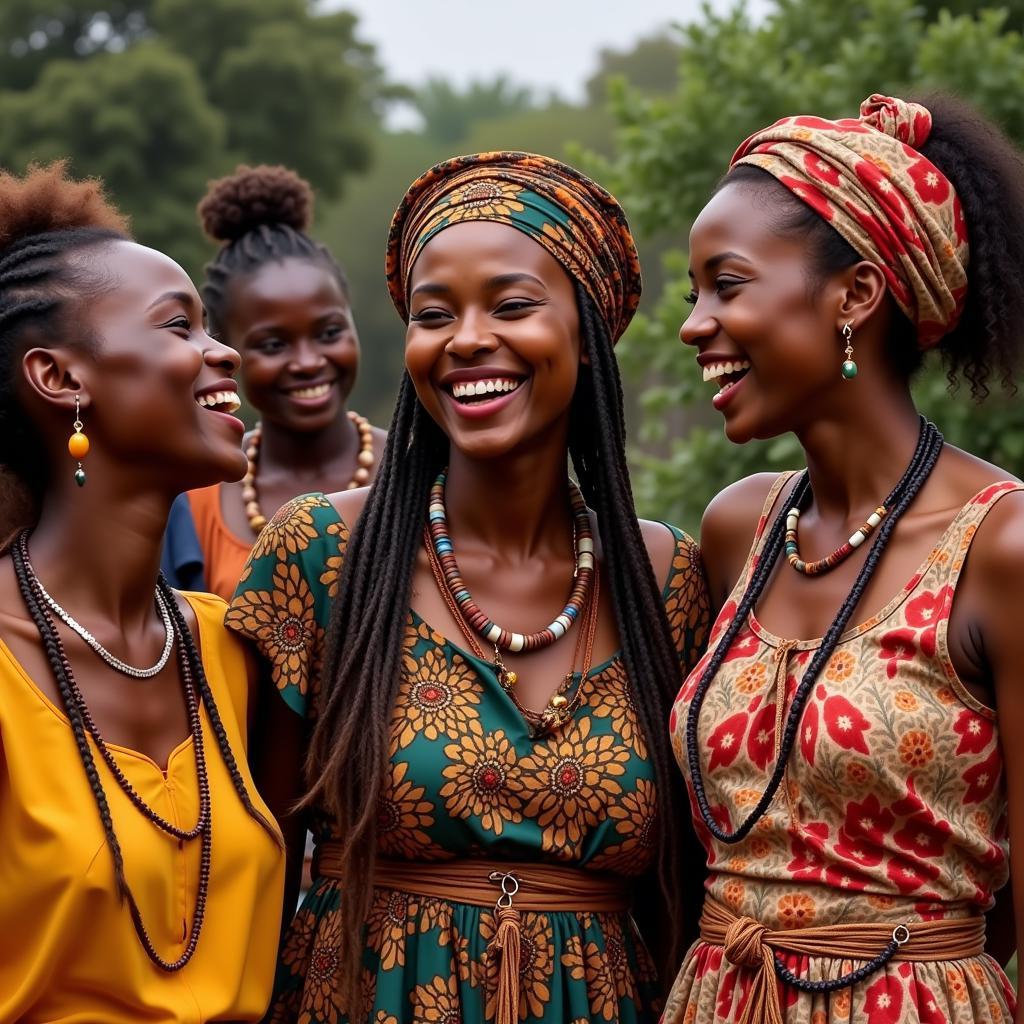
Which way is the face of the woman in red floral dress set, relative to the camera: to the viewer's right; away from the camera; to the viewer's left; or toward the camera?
to the viewer's left

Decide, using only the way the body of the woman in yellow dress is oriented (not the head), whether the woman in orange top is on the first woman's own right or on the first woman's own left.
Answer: on the first woman's own left

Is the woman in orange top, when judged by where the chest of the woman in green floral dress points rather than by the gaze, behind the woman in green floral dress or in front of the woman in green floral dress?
behind

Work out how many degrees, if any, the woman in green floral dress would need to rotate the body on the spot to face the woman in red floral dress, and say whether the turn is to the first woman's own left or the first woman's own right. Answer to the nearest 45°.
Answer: approximately 45° to the first woman's own left

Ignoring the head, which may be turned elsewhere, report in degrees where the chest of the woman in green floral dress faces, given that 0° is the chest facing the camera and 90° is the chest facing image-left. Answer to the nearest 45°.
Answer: approximately 0°

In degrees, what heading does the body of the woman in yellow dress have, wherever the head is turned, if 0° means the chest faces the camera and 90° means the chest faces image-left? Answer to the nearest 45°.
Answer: approximately 315°

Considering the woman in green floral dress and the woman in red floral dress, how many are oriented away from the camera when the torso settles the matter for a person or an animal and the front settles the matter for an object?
0

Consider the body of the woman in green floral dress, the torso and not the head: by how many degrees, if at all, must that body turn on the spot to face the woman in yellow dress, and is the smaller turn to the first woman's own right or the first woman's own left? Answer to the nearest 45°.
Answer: approximately 90° to the first woman's own right

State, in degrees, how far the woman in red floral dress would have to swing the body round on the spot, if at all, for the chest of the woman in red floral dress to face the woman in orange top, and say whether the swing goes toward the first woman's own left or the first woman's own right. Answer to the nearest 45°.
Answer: approximately 90° to the first woman's own right

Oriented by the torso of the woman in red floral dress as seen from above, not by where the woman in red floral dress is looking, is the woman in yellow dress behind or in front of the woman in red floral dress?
in front

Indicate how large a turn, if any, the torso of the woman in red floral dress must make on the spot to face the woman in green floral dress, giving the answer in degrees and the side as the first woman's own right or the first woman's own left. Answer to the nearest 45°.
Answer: approximately 45° to the first woman's own right

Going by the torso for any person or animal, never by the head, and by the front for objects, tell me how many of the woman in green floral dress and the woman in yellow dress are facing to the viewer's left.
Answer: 0

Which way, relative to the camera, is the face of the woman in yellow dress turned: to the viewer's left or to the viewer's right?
to the viewer's right
